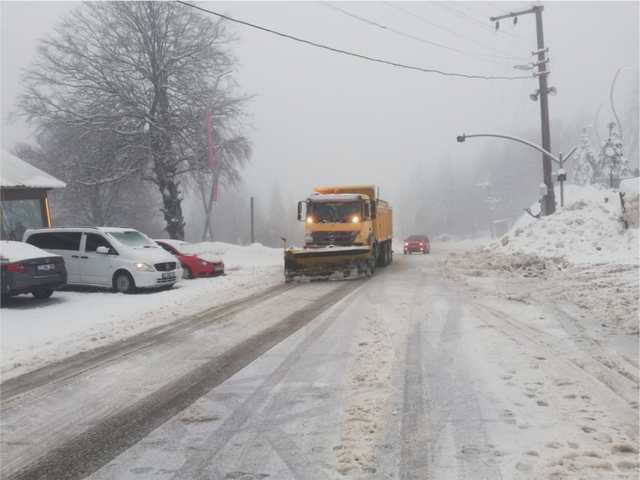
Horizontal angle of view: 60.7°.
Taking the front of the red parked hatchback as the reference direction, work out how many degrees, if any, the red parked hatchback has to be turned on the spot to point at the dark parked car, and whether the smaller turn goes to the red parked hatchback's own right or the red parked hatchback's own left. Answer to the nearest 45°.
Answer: approximately 90° to the red parked hatchback's own right

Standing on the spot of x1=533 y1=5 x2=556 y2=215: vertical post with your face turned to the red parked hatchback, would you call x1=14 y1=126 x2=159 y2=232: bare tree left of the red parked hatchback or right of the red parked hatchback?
right

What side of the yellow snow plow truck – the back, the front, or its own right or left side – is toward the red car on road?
back

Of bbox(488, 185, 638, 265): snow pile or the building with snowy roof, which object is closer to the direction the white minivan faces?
the snow pile

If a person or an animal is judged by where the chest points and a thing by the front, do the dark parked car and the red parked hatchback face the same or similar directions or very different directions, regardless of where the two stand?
very different directions

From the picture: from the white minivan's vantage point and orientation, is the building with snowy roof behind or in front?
behind

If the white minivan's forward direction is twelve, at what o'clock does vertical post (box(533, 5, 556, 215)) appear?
The vertical post is roughly at 10 o'clock from the white minivan.

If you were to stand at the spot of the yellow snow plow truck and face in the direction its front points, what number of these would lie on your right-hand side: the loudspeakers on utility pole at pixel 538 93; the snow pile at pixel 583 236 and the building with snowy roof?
1

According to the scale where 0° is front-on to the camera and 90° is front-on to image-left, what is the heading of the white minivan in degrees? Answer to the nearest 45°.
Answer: approximately 315°

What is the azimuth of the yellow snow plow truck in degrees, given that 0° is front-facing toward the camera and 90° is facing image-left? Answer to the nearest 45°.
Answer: approximately 0°

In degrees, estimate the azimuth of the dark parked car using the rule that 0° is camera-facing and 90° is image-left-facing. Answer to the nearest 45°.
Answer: approximately 135°

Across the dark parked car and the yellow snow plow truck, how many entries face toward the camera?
1
